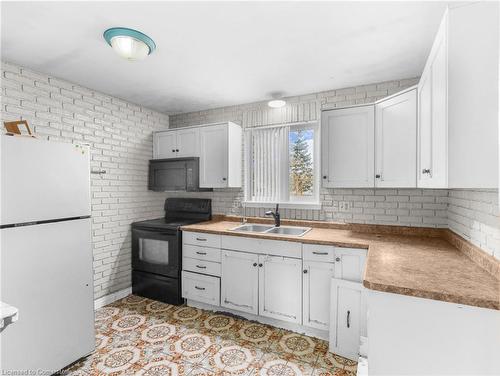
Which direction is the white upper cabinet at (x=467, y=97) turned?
to the viewer's left

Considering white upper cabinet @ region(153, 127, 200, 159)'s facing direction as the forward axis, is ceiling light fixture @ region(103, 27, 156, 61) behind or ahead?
ahead

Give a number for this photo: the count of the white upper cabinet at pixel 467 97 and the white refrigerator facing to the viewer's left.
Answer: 1

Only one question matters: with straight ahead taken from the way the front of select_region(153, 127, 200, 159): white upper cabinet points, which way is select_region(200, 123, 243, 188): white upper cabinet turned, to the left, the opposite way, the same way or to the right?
the same way

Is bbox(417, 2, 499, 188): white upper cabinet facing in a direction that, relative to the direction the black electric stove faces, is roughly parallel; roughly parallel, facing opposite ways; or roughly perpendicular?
roughly perpendicular

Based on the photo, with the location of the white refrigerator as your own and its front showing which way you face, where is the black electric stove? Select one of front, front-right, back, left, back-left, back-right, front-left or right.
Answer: left

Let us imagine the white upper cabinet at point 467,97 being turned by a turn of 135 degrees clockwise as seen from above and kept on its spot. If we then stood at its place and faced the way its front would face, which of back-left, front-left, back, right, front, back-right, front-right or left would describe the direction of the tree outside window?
left

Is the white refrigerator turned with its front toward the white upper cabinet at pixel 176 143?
no

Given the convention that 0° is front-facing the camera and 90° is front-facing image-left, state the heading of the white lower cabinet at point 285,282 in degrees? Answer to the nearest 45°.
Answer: approximately 45°

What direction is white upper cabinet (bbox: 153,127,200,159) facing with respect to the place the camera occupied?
facing the viewer and to the left of the viewer

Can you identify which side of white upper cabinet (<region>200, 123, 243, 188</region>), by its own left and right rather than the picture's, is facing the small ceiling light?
left

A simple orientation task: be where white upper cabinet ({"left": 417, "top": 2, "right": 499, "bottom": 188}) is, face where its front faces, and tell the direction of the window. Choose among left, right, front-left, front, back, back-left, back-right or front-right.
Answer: front-right

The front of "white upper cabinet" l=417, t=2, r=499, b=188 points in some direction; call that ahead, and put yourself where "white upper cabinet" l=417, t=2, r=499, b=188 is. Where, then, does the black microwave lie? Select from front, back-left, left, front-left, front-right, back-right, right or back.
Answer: front

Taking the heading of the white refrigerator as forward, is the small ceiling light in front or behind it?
in front

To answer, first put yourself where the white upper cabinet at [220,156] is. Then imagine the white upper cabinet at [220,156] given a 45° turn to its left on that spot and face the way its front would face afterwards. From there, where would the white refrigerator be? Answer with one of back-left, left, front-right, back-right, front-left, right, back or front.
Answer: front-right

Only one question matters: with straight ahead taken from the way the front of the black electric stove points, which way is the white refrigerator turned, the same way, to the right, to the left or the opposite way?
to the left
